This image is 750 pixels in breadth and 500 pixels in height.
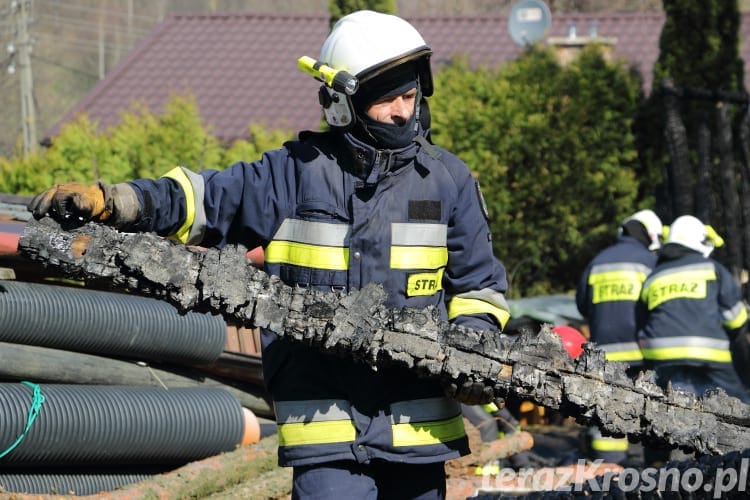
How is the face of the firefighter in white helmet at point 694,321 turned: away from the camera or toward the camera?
away from the camera

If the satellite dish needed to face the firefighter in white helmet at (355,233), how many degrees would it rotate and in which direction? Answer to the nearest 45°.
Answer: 0° — it already faces them

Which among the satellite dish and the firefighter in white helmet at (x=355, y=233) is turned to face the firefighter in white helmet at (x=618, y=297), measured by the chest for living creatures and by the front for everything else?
the satellite dish

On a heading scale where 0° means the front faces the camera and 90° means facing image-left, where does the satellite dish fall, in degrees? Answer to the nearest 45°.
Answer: approximately 0°

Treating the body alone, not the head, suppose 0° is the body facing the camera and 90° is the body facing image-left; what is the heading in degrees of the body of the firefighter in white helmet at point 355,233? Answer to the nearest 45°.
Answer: approximately 0°

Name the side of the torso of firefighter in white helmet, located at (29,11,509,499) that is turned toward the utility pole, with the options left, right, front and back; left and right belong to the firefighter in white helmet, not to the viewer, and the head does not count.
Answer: back

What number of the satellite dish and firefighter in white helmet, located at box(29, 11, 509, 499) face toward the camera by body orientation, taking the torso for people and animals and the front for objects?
2

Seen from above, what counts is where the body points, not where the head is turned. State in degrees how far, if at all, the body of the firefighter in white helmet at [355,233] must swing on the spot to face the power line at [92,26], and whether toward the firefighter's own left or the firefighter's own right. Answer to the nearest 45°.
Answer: approximately 180°

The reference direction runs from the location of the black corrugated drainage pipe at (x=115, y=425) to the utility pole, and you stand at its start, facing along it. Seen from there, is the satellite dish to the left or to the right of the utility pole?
right

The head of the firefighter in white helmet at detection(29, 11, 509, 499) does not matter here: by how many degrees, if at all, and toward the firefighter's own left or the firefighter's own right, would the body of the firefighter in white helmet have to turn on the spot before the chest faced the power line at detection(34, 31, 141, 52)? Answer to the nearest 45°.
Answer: approximately 180°
